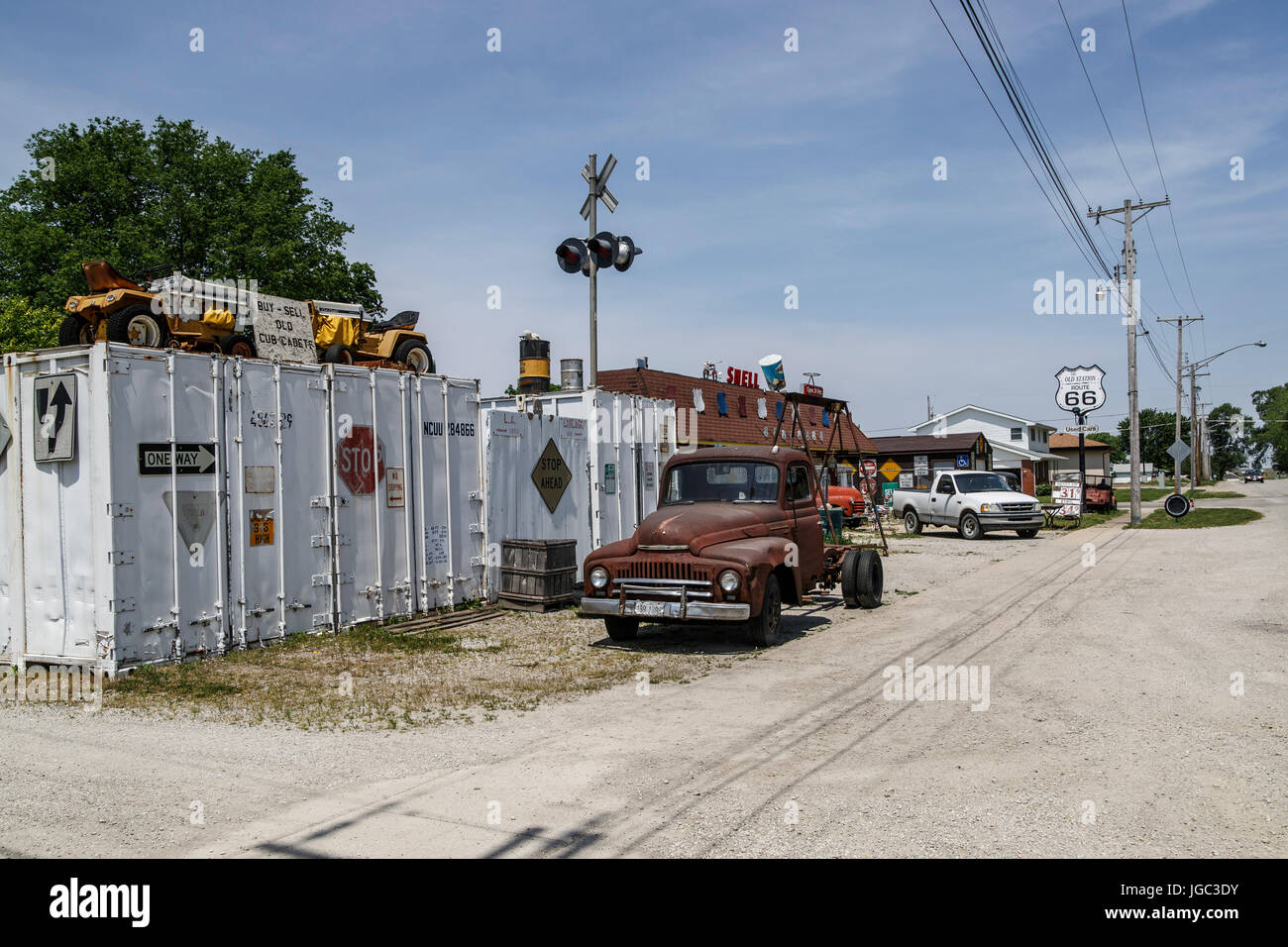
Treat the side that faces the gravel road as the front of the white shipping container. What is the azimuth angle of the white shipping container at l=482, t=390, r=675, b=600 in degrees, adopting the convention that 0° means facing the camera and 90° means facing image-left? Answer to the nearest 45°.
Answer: approximately 315°

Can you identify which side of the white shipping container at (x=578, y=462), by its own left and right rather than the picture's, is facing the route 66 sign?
left

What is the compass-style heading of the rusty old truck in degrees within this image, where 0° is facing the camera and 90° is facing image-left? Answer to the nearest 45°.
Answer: approximately 45°

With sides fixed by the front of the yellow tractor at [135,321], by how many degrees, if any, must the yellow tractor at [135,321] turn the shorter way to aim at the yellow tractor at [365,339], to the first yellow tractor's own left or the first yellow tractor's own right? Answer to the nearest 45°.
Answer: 0° — it already faces it

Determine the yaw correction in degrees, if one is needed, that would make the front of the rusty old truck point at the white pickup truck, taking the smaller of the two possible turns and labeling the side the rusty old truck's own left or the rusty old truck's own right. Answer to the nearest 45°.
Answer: approximately 135° to the rusty old truck's own right

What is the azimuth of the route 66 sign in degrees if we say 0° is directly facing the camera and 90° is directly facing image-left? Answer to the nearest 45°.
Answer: approximately 0°

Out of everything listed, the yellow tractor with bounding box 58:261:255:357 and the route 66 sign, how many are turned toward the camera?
1

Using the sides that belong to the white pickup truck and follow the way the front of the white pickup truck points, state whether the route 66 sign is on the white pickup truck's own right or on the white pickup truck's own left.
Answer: on the white pickup truck's own left

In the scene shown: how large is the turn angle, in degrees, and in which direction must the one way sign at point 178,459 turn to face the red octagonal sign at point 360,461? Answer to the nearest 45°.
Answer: approximately 90° to its left

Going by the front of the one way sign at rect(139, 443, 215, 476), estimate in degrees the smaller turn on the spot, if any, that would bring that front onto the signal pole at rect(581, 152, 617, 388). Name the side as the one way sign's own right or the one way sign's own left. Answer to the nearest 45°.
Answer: approximately 90° to the one way sign's own left

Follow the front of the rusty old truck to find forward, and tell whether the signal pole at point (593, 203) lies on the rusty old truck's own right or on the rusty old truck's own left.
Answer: on the rusty old truck's own right

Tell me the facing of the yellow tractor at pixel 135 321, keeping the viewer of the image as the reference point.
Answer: facing away from the viewer and to the right of the viewer
